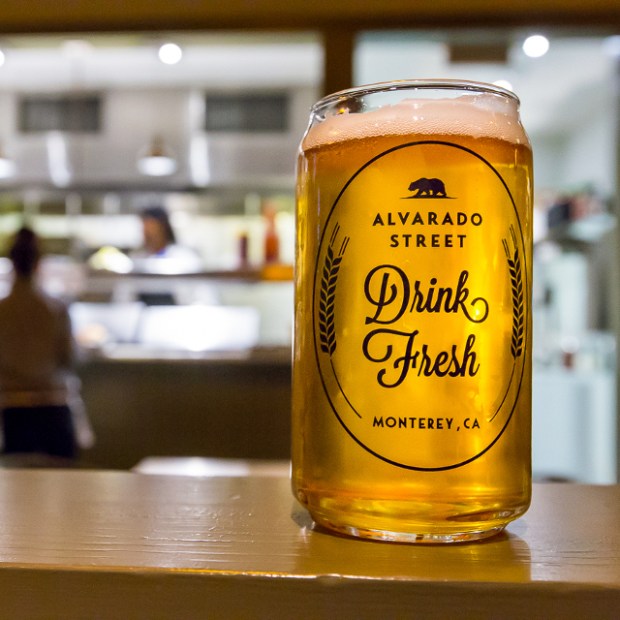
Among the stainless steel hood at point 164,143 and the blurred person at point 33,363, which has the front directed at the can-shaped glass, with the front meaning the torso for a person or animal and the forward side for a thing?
the stainless steel hood

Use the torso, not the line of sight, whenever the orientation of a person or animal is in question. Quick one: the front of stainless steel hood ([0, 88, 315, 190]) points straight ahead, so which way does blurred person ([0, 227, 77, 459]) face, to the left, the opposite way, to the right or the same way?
the opposite way

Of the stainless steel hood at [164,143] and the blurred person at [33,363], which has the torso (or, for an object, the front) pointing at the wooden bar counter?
the stainless steel hood

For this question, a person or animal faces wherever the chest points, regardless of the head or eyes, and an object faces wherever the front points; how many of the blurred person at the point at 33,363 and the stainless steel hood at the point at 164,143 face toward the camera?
1

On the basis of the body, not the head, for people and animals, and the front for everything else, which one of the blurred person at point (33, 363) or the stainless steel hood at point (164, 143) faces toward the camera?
the stainless steel hood

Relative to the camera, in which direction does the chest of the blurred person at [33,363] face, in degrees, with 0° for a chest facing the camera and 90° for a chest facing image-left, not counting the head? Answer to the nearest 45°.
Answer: approximately 180°

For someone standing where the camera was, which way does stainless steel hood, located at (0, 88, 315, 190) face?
facing the viewer

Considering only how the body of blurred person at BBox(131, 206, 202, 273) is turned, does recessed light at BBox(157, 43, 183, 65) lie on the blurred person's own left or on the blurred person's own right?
on the blurred person's own left

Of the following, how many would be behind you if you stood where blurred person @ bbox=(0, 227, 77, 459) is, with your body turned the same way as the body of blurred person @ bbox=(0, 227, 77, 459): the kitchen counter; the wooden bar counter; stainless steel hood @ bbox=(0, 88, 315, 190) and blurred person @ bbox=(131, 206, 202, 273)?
1

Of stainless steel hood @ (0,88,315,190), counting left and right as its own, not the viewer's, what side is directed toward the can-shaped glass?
front

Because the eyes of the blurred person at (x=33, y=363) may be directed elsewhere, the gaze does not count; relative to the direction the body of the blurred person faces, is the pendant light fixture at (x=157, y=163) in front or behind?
in front

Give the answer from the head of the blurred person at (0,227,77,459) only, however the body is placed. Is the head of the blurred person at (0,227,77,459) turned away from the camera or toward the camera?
away from the camera

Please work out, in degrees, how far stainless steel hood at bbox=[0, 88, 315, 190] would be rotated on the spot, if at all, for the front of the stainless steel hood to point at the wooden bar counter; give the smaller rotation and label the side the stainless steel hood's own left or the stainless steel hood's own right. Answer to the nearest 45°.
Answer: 0° — it already faces it
